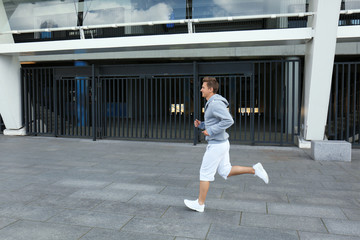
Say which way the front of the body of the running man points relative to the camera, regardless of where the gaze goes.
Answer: to the viewer's left

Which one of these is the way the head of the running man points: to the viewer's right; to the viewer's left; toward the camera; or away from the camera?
to the viewer's left
